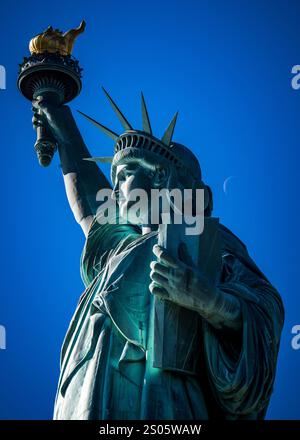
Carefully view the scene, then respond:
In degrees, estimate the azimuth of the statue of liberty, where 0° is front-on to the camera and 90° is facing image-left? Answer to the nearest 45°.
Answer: approximately 45°
